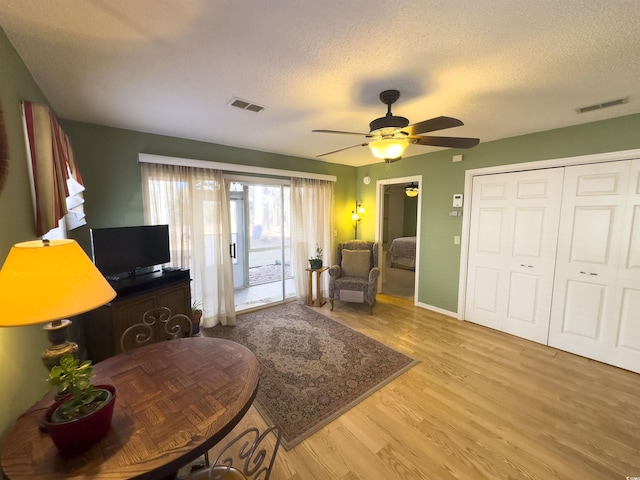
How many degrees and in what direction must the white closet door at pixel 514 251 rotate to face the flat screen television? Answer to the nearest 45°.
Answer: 0° — it already faces it

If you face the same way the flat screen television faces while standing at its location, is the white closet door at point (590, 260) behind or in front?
in front

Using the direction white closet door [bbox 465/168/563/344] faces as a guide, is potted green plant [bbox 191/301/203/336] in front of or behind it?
in front

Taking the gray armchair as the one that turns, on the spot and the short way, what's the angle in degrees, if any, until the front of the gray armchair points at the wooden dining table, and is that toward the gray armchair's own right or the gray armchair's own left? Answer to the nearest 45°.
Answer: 0° — it already faces it

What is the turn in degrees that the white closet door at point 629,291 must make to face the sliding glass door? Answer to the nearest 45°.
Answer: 0° — it already faces it

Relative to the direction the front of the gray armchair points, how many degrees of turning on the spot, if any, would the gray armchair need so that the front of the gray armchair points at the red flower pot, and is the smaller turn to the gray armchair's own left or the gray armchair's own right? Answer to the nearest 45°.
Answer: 0° — it already faces it

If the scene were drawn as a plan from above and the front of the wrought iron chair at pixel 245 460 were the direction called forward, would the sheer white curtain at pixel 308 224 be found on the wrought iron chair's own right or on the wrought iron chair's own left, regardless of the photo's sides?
on the wrought iron chair's own right

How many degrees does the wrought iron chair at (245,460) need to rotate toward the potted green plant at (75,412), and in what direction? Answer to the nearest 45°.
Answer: approximately 45° to its left

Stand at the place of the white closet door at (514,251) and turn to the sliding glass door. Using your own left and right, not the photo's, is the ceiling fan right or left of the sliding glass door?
left

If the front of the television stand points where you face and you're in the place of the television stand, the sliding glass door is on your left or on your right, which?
on your left

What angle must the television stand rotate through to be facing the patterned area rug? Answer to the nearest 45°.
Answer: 0° — it already faces it

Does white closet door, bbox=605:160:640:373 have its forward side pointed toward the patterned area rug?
yes

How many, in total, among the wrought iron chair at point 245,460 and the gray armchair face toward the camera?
1

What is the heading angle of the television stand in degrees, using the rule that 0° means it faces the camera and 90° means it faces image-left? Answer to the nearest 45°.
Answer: approximately 315°
